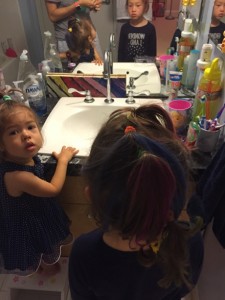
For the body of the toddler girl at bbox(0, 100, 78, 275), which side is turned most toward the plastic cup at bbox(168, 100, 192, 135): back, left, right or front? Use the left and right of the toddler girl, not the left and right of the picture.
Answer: front

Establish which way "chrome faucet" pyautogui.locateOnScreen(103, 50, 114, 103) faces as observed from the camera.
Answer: facing the viewer

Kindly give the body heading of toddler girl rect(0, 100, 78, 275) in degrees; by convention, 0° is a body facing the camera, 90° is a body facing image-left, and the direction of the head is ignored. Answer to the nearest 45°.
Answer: approximately 270°

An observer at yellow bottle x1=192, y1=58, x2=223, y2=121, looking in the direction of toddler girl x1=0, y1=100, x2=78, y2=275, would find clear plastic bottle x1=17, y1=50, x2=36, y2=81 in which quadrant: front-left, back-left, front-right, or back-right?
front-right

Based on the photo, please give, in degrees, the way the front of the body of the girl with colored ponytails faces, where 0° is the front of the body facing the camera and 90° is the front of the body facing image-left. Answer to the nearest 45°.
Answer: approximately 180°

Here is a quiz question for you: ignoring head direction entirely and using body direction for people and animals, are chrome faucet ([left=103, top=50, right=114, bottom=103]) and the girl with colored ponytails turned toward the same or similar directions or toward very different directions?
very different directions

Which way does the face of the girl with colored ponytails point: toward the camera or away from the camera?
away from the camera

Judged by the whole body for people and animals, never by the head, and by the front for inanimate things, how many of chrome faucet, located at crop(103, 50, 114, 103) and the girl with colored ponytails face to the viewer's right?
0
